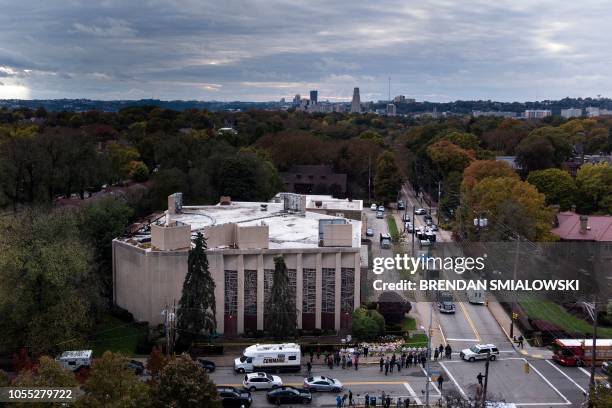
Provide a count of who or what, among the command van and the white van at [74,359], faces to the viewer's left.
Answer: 2

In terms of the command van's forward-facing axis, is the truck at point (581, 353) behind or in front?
behind

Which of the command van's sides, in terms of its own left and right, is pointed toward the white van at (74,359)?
front

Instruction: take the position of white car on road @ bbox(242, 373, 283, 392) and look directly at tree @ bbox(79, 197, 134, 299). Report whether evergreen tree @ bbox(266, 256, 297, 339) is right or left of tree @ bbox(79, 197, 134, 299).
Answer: right

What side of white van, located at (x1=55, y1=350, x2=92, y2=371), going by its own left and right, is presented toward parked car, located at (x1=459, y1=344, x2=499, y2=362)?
back

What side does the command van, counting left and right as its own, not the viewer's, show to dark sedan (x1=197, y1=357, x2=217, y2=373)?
front

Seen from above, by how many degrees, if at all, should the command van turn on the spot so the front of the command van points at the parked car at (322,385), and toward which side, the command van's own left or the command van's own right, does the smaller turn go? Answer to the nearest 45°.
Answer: approximately 135° to the command van's own left

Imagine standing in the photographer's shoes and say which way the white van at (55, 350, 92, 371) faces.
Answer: facing to the left of the viewer

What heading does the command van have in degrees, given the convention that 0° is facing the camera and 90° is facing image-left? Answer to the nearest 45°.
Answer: approximately 90°

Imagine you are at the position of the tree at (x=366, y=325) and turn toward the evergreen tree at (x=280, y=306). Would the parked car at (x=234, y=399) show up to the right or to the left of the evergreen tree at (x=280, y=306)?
left

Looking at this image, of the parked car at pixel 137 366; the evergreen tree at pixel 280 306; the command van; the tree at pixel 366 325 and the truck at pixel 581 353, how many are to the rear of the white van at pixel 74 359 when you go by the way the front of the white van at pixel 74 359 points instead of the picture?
5

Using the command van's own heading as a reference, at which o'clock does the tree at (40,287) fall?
The tree is roughly at 12 o'clock from the command van.

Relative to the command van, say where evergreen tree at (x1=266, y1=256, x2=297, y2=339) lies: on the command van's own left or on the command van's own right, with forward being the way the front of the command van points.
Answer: on the command van's own right
